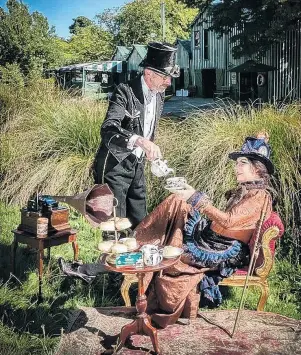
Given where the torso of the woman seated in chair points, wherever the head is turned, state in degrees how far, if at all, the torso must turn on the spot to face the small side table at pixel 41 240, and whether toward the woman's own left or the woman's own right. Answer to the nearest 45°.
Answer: approximately 45° to the woman's own right

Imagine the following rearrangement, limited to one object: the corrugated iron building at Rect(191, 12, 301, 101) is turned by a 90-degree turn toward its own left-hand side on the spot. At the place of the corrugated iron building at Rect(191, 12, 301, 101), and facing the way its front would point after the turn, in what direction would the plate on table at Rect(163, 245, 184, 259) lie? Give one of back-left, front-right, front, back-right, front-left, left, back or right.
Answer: right

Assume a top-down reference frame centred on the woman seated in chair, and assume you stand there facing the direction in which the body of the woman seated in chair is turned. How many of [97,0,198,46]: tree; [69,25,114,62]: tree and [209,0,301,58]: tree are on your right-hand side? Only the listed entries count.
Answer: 3

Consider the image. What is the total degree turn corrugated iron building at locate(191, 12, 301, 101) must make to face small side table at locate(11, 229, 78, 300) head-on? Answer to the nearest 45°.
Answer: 0° — it already faces it

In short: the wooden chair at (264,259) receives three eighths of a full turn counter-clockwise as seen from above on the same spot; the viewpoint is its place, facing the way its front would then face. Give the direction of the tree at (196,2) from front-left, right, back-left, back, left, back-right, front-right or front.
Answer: back-left

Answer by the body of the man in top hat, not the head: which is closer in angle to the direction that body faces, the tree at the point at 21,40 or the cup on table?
the cup on table

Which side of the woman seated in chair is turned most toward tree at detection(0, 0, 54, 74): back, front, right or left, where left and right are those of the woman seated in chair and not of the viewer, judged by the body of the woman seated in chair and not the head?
right

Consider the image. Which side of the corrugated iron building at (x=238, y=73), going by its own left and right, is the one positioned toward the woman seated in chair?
front

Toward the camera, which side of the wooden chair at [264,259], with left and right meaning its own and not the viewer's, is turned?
left

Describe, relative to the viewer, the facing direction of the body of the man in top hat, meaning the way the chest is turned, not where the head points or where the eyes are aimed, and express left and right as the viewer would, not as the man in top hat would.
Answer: facing the viewer and to the right of the viewer

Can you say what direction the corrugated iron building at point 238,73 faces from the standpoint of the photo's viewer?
facing the viewer

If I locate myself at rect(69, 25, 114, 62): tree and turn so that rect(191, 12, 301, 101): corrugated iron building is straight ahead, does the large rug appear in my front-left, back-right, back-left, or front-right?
front-right

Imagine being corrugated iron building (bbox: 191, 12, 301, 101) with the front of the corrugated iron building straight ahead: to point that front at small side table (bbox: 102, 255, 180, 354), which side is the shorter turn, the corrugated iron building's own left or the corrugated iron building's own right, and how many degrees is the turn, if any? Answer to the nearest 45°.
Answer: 0° — it already faces it

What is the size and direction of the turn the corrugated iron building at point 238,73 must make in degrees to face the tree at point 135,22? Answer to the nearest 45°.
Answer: approximately 135° to its right

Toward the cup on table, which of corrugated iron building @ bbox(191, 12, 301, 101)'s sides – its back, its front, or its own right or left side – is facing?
front

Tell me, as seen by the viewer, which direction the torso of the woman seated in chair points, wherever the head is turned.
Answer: to the viewer's left
